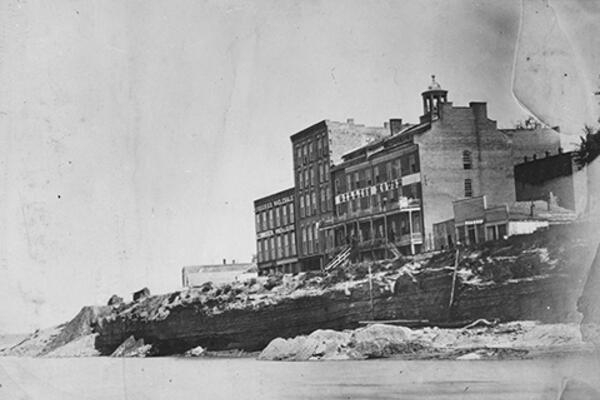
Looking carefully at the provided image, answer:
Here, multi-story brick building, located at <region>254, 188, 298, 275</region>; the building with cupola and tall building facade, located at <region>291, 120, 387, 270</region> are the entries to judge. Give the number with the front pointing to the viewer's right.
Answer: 0

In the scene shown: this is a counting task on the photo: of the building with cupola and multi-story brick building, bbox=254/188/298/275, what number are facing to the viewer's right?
0

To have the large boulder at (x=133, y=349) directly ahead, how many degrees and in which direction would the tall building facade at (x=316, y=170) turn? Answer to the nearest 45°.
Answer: approximately 45° to its right

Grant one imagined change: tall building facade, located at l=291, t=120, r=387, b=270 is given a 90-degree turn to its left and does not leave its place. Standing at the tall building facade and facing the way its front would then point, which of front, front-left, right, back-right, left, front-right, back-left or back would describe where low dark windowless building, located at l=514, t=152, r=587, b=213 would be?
front-left

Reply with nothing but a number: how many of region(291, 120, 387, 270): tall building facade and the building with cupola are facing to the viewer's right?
0

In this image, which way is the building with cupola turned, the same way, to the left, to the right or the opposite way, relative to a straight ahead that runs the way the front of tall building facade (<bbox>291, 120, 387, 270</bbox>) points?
the same way

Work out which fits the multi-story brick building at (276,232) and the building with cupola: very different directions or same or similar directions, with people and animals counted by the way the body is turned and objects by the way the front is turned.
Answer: same or similar directions

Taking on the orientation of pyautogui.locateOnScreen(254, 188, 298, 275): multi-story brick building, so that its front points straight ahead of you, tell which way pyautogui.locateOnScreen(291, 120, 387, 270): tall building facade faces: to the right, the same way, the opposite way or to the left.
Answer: the same way

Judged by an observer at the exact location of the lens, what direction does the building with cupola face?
facing the viewer and to the left of the viewer

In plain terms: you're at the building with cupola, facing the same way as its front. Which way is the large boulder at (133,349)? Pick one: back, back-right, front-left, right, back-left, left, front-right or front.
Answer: front-right

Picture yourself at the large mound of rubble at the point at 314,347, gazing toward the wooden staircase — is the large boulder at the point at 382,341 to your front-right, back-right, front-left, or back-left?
front-right
